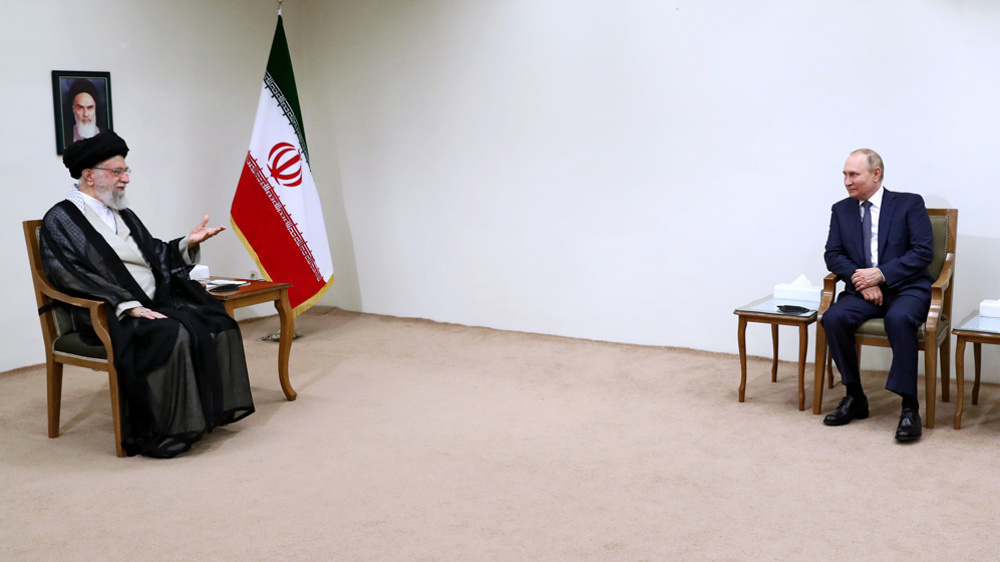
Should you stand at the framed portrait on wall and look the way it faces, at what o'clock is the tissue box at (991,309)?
The tissue box is roughly at 12 o'clock from the framed portrait on wall.

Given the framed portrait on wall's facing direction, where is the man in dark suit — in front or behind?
in front

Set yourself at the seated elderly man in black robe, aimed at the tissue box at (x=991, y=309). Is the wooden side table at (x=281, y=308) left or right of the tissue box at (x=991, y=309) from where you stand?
left

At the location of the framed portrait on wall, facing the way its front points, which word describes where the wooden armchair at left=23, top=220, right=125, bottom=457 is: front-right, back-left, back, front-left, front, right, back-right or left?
front-right

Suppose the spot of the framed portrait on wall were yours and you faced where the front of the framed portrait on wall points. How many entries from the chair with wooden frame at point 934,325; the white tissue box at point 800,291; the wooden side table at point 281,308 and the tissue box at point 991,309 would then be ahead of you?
4

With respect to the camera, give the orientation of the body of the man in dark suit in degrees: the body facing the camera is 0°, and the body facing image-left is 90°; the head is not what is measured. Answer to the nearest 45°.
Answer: approximately 45°

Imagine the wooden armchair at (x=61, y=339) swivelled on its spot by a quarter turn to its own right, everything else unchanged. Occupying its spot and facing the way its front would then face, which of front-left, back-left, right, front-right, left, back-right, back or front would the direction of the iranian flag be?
back

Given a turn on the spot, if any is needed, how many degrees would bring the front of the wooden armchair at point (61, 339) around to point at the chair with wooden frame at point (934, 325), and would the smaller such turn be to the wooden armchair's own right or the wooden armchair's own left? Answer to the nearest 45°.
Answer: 0° — it already faces it

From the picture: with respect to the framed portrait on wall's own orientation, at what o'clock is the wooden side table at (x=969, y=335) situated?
The wooden side table is roughly at 12 o'clock from the framed portrait on wall.

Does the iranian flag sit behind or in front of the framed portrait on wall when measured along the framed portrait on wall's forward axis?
in front

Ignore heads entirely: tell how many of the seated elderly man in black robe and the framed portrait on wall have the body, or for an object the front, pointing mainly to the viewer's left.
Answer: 0

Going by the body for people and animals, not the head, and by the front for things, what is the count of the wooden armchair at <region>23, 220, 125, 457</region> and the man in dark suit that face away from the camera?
0

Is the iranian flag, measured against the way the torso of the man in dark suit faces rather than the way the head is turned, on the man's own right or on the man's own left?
on the man's own right
